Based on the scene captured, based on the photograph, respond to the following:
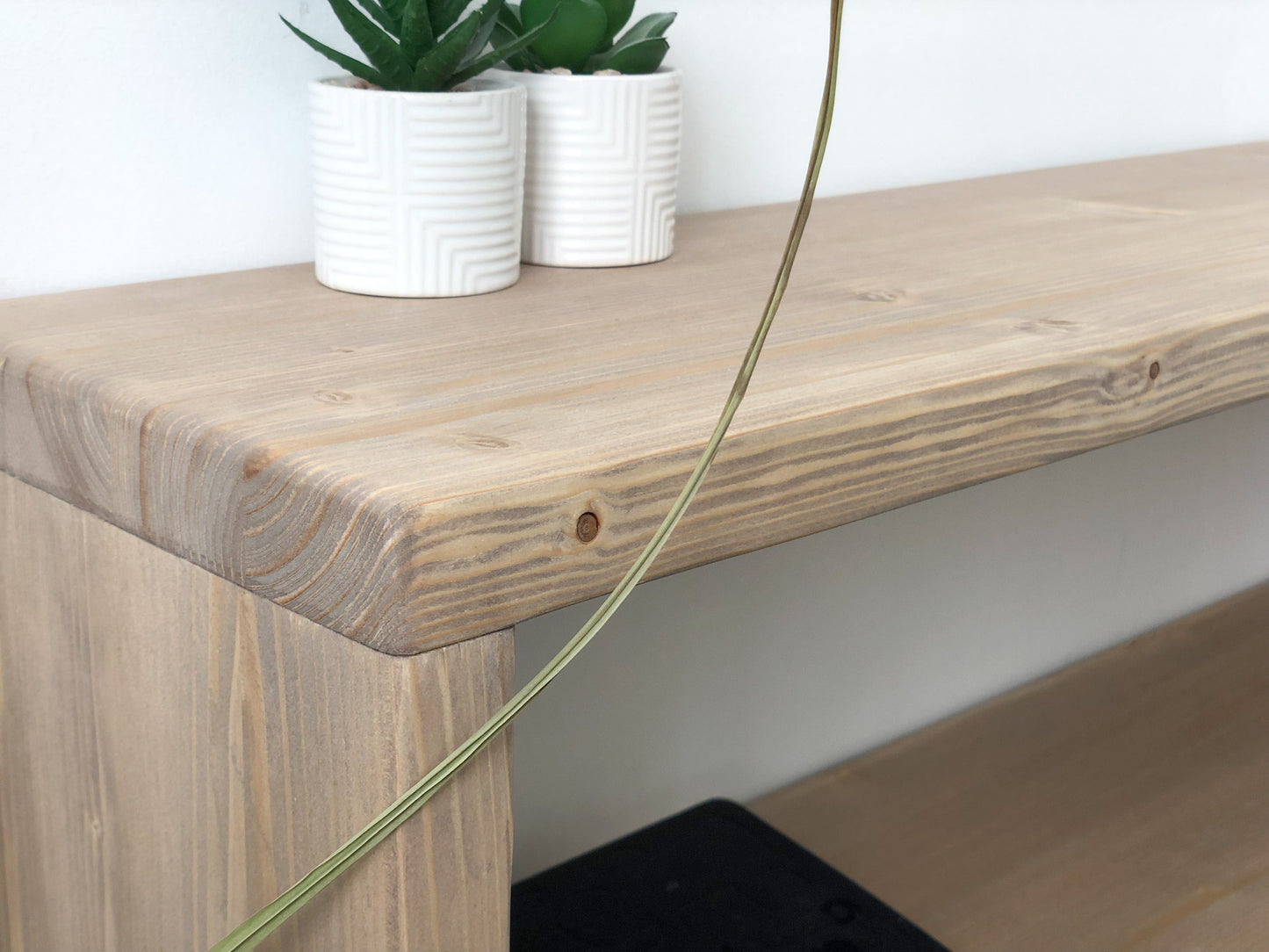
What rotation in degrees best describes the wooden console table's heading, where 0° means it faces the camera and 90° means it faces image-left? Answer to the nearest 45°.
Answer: approximately 315°
